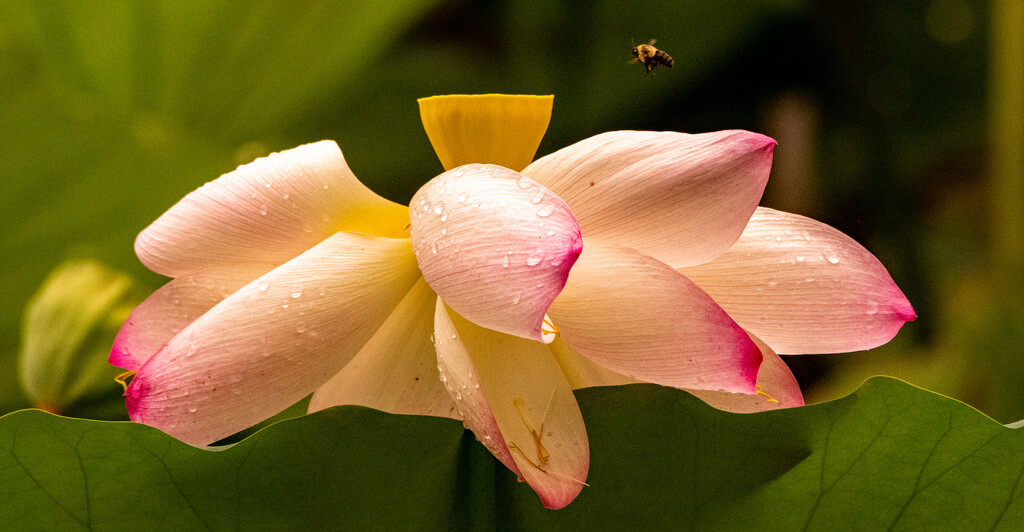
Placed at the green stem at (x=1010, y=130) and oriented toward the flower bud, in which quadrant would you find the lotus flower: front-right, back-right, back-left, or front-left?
front-left

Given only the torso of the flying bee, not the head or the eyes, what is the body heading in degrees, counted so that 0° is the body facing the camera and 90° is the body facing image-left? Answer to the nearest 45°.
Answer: approximately 90°

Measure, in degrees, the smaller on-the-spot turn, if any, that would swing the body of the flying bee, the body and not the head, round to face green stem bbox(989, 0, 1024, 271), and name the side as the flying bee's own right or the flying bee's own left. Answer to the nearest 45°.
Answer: approximately 135° to the flying bee's own right
